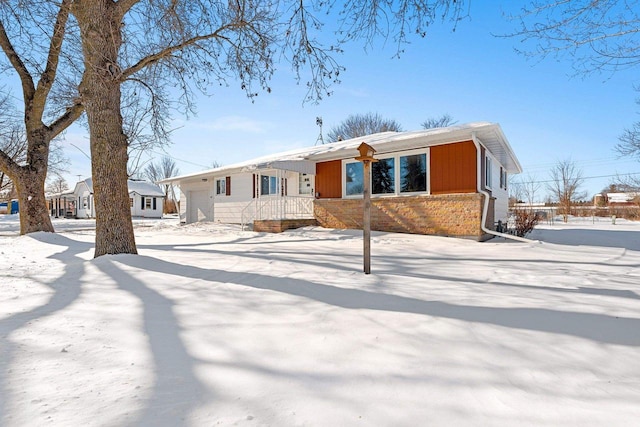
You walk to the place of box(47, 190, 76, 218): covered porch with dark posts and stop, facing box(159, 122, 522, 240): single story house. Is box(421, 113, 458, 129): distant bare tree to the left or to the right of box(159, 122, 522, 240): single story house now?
left

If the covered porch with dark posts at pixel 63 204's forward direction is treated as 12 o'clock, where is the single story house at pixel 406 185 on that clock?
the single story house at pixel 406 185 is roughly at 10 o'clock from the covered porch with dark posts at pixel 63 204.

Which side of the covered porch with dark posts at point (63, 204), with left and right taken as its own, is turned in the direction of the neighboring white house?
left

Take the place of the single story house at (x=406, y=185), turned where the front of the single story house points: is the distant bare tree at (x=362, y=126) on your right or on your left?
on your right

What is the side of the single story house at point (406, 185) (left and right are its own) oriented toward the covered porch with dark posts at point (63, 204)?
right

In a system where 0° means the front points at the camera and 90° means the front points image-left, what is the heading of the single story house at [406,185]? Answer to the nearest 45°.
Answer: approximately 45°

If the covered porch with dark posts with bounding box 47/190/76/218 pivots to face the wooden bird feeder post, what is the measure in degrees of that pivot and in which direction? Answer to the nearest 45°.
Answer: approximately 45° to its left

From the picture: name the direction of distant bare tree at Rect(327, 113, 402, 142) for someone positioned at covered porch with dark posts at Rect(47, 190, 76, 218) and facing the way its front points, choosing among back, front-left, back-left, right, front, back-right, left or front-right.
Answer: left

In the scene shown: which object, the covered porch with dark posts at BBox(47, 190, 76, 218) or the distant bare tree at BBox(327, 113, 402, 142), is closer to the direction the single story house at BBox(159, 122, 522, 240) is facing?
the covered porch with dark posts
